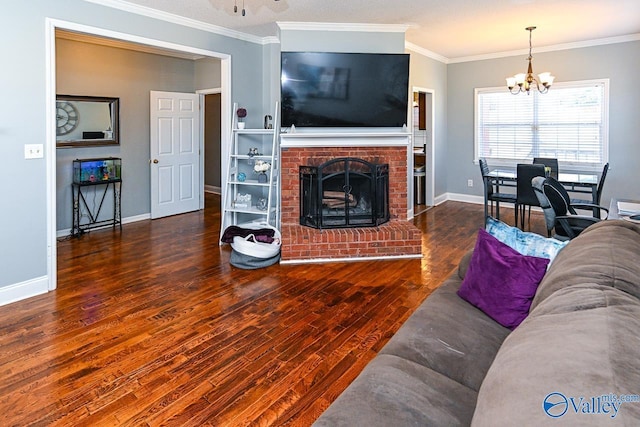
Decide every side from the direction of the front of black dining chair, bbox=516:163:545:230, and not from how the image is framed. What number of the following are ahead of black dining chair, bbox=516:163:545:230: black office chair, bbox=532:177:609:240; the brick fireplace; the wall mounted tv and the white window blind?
1

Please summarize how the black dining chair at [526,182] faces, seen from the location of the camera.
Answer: facing away from the viewer

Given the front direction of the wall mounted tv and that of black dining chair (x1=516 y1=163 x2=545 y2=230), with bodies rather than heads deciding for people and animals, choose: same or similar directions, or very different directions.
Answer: very different directions

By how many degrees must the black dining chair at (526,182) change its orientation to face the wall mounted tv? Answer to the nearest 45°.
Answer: approximately 135° to its left

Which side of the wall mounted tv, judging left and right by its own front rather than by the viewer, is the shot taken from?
front

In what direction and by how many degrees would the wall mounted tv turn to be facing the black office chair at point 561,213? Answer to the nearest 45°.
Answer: approximately 45° to its left

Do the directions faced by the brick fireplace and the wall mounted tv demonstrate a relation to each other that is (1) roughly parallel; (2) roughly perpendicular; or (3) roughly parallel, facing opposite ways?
roughly parallel

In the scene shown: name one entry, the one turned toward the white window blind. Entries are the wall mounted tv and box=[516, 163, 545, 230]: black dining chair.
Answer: the black dining chair

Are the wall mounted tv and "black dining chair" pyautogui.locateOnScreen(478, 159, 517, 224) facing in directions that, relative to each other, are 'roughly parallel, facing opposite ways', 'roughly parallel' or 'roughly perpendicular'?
roughly perpendicular

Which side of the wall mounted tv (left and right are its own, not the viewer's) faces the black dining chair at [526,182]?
left

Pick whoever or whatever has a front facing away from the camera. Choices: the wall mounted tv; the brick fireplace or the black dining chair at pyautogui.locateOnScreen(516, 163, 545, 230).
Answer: the black dining chair

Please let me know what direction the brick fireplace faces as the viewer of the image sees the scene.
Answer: facing the viewer

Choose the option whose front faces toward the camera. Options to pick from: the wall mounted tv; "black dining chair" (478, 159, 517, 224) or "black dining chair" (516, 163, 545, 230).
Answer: the wall mounted tv

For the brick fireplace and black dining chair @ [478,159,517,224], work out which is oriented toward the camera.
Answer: the brick fireplace

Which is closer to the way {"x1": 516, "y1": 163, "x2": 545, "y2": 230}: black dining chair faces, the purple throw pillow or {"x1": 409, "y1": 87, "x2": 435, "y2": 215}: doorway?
the doorway
